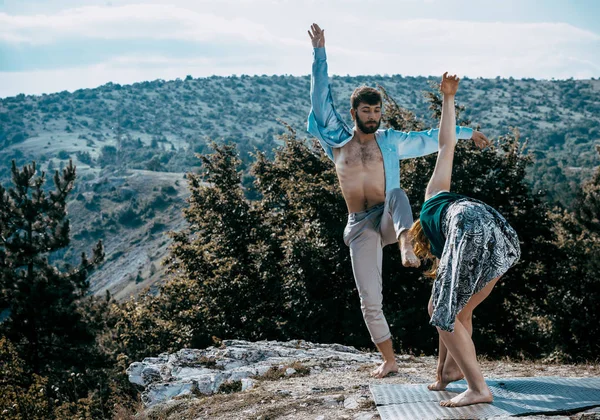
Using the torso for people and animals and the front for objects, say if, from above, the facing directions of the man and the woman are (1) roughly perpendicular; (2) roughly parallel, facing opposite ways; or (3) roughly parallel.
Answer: roughly perpendicular

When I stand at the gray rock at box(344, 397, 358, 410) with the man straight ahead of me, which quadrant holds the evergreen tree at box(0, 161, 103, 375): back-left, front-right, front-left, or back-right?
front-left

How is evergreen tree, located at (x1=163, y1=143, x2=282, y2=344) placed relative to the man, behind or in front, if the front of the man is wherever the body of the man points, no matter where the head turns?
behind

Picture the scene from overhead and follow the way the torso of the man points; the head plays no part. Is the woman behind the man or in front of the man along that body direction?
in front

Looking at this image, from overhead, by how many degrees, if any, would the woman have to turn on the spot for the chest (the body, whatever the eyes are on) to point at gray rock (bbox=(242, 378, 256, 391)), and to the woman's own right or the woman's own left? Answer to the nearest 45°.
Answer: approximately 45° to the woman's own right

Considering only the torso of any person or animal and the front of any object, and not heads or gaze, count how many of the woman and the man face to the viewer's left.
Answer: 1

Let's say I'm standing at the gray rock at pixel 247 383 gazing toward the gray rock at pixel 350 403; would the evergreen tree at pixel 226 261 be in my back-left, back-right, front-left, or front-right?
back-left

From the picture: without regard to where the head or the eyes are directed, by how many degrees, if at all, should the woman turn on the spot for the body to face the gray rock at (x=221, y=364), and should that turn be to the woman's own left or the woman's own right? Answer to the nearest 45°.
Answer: approximately 45° to the woman's own right

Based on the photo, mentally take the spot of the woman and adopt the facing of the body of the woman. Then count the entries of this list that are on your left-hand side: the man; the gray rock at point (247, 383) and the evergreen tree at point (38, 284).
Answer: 0

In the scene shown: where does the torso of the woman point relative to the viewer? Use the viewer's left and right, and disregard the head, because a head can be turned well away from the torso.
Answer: facing to the left of the viewer

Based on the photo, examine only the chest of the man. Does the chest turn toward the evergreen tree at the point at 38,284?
no

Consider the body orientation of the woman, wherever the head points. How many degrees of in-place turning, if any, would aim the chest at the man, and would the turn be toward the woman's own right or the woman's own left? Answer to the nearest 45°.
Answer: approximately 45° to the woman's own right

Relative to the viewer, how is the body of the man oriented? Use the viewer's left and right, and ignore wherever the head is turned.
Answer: facing the viewer
